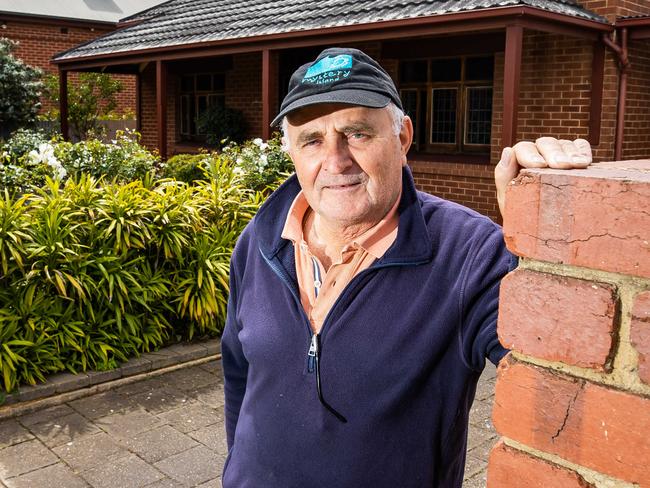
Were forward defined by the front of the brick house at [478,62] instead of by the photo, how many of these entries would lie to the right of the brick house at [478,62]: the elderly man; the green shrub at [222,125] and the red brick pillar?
1

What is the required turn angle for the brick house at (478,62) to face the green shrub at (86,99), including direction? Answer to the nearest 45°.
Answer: approximately 90° to its right

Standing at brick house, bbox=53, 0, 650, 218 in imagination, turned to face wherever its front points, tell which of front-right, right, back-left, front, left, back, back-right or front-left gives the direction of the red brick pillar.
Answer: front-left

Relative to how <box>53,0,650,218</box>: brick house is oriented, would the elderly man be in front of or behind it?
in front

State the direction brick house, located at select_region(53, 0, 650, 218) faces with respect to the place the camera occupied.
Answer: facing the viewer and to the left of the viewer

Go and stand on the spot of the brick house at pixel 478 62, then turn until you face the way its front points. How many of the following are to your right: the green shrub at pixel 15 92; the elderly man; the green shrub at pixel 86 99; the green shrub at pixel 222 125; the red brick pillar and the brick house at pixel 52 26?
4

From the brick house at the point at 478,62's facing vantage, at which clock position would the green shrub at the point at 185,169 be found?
The green shrub is roughly at 2 o'clock from the brick house.

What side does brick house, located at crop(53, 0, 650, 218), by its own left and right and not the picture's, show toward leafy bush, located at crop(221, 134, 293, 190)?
front

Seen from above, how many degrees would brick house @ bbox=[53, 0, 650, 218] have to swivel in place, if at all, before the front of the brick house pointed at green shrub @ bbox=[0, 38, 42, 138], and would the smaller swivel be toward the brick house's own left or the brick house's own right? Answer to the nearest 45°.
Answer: approximately 90° to the brick house's own right

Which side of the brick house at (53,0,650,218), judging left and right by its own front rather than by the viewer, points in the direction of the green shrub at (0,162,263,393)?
front

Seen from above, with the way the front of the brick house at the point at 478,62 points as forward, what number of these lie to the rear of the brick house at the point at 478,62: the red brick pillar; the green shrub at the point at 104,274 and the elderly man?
0

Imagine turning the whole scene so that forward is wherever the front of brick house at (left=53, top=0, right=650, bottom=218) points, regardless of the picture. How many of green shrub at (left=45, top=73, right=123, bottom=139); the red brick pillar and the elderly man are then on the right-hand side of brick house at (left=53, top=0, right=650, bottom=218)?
1

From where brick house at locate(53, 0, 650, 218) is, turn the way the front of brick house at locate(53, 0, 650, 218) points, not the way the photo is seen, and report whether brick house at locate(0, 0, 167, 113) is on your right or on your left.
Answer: on your right

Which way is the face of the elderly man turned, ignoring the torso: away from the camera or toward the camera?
toward the camera

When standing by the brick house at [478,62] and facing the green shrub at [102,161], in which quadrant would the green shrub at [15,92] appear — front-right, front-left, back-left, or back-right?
front-right

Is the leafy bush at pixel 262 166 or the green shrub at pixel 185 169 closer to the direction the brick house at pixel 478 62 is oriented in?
the leafy bush
